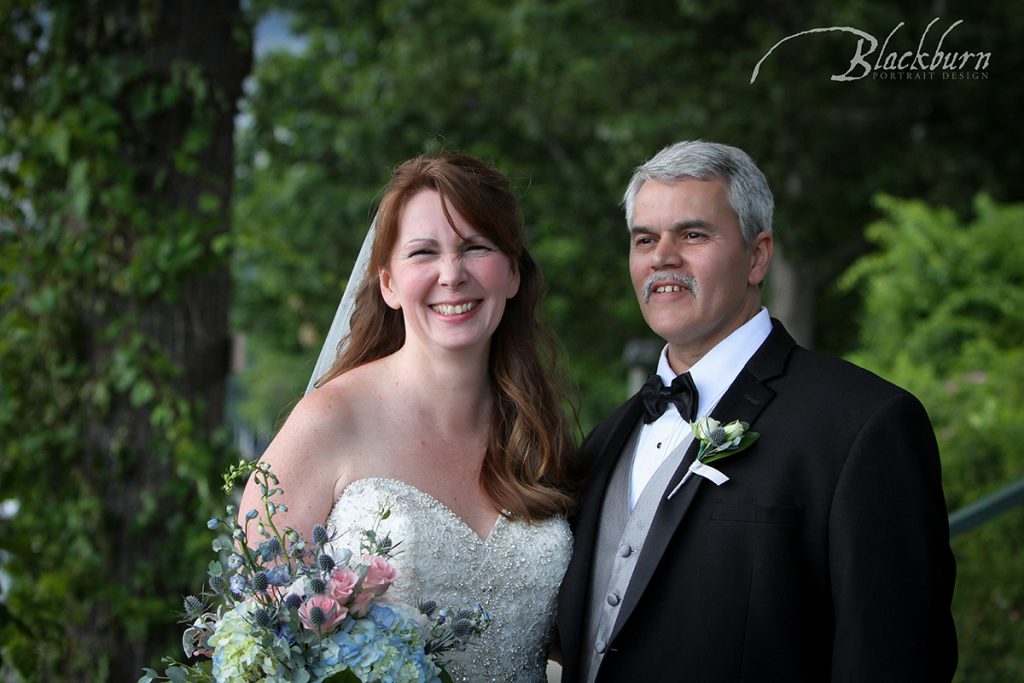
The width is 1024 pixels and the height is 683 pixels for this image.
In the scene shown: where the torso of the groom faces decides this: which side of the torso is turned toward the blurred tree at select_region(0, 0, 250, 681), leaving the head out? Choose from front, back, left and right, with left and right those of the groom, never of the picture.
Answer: right

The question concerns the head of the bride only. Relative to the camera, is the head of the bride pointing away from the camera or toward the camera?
toward the camera

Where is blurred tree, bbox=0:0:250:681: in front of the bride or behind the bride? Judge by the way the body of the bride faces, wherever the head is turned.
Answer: behind

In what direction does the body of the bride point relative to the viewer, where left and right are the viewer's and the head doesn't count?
facing the viewer and to the right of the viewer

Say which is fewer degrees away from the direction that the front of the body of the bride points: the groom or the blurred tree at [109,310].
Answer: the groom

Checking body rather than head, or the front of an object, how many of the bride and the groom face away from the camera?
0

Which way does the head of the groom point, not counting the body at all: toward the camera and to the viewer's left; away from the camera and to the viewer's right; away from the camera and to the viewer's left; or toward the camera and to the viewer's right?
toward the camera and to the viewer's left

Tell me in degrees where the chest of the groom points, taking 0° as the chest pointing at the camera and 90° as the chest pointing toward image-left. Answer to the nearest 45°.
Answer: approximately 45°
